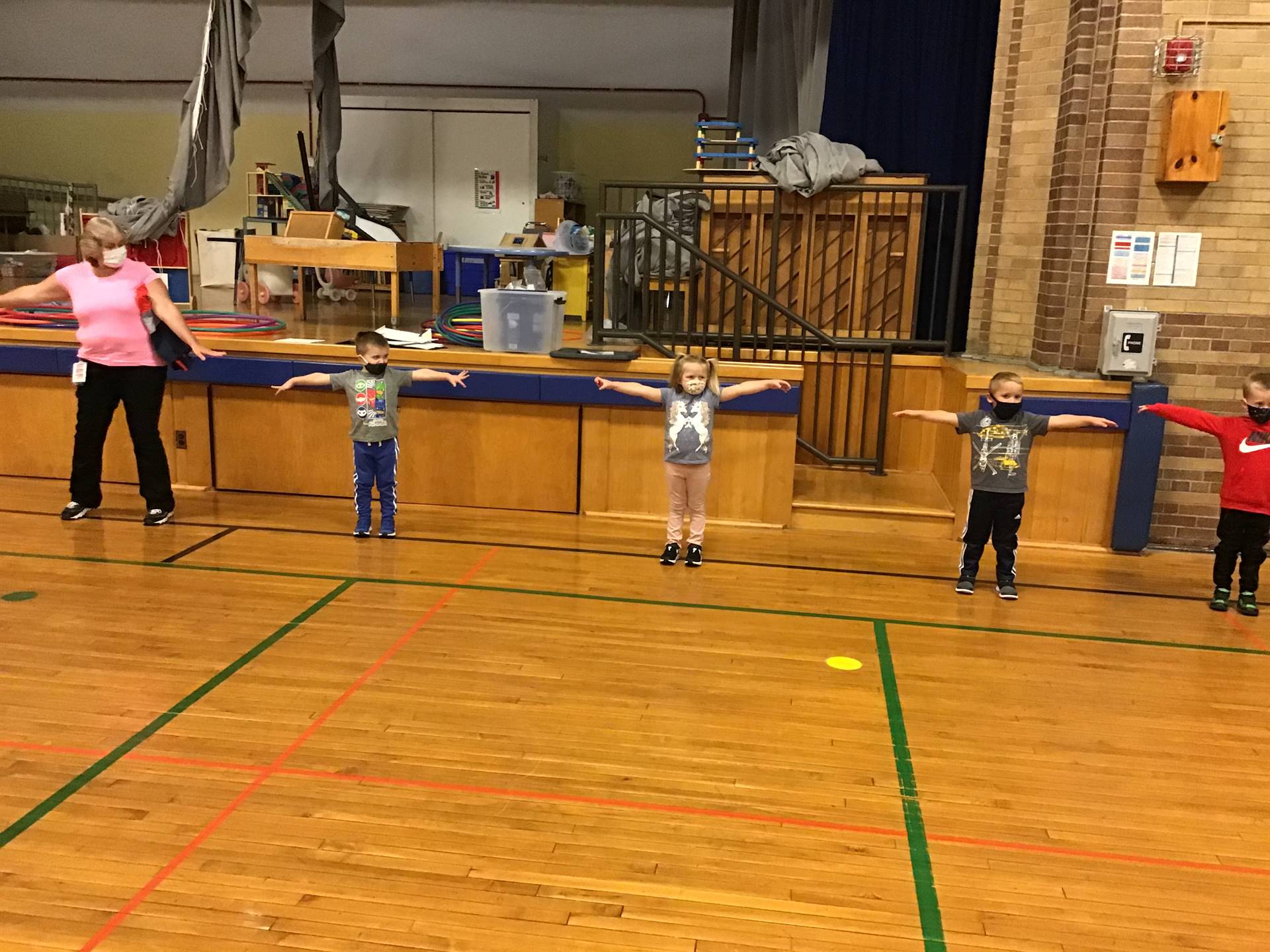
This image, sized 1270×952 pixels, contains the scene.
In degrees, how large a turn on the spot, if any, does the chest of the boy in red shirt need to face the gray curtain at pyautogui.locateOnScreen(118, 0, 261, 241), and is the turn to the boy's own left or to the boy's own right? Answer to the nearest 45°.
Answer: approximately 90° to the boy's own right

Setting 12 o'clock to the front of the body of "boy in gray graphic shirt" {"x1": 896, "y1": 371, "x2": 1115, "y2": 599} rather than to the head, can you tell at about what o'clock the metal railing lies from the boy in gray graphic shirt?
The metal railing is roughly at 5 o'clock from the boy in gray graphic shirt.

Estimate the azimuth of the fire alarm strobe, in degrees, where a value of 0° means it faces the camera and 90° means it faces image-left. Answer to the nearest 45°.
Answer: approximately 0°

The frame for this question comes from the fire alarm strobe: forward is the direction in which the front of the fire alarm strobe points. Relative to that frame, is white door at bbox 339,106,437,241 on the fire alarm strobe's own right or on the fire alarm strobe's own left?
on the fire alarm strobe's own right

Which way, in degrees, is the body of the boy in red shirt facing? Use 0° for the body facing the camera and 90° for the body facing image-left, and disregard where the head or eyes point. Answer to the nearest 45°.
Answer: approximately 0°

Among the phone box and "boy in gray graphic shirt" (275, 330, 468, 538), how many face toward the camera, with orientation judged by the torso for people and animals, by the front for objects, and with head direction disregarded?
2
